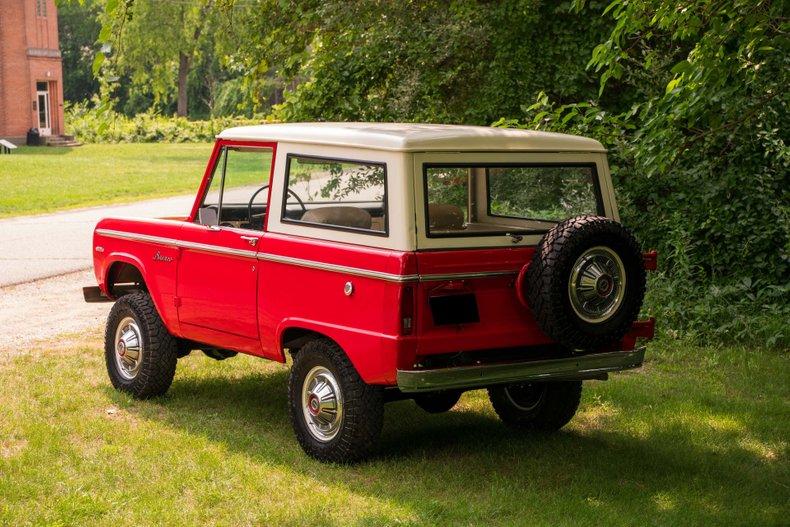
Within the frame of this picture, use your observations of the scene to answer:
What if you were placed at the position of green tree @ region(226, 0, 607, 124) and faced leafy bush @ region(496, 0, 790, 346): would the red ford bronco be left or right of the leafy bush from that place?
right

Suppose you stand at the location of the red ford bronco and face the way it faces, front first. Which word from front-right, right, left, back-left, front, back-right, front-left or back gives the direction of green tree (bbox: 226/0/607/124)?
front-right

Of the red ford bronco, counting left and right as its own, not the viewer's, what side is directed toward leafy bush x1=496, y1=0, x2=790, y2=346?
right

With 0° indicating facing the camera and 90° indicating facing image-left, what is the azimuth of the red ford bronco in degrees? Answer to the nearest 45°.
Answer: approximately 135°
